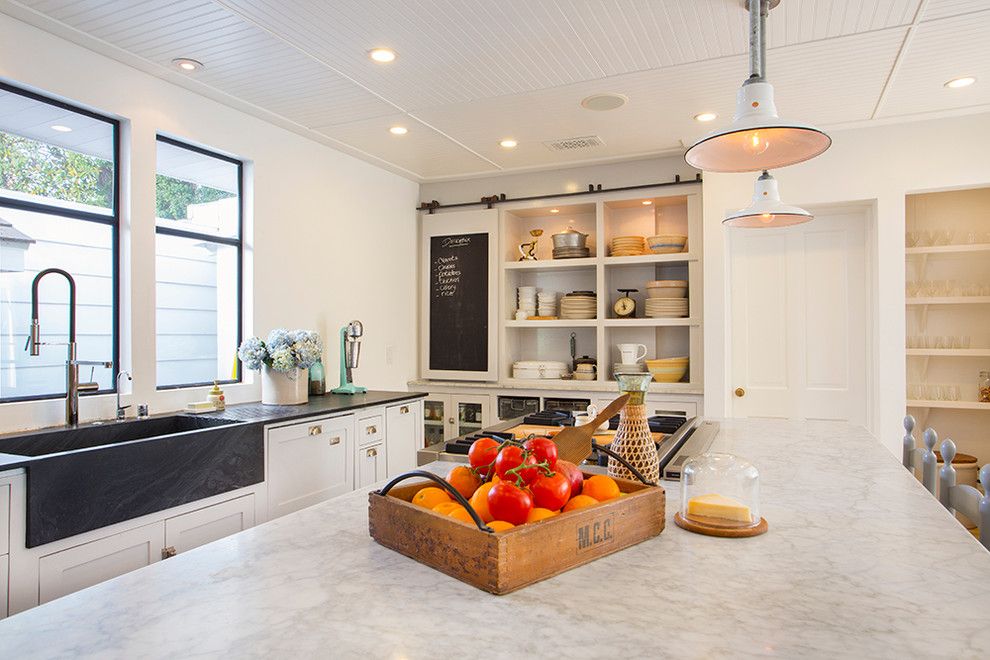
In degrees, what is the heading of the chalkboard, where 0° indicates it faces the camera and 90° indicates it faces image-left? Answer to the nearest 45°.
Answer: approximately 0°

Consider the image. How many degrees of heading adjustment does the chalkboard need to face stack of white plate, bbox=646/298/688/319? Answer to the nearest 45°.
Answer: approximately 45° to its left

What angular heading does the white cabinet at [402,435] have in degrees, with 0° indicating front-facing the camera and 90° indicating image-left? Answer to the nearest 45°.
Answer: approximately 315°

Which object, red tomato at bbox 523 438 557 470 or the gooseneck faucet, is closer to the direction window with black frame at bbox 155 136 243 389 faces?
the red tomato

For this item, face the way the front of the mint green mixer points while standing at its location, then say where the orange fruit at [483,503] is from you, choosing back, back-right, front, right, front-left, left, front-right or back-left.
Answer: front-right

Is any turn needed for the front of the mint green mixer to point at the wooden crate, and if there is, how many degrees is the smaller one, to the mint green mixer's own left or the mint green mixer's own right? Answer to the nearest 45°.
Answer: approximately 45° to the mint green mixer's own right

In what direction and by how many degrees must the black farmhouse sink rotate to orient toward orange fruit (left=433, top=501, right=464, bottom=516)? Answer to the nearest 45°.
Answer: approximately 45° to its right

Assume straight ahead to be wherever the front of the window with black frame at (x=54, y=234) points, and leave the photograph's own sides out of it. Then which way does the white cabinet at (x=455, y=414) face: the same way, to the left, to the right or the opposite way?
to the right

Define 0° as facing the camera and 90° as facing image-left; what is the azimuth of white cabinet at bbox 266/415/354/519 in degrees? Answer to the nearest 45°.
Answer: approximately 315°
